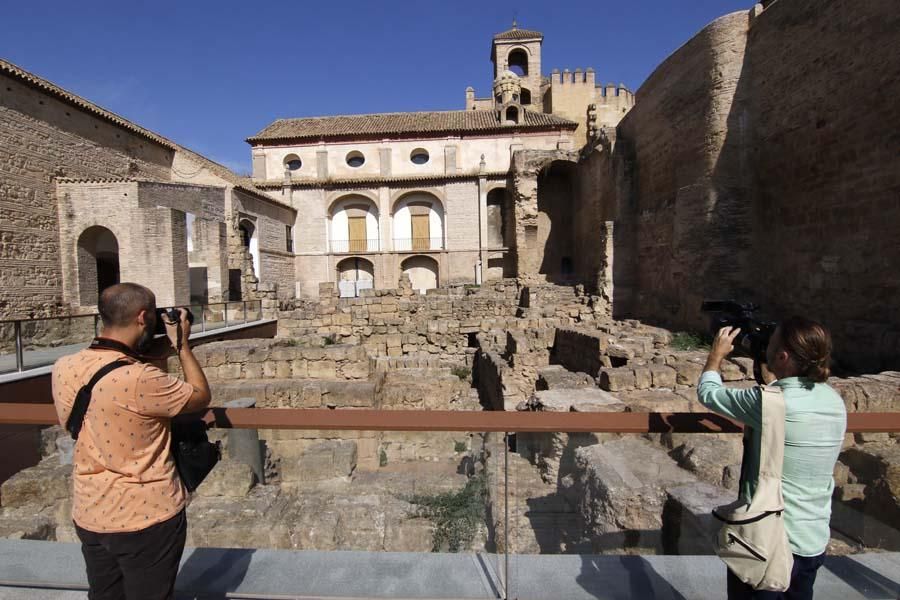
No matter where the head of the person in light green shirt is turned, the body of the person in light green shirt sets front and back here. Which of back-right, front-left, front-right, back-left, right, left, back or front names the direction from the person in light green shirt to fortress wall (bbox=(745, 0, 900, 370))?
front-right

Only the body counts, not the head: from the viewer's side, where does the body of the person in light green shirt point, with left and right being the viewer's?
facing away from the viewer and to the left of the viewer

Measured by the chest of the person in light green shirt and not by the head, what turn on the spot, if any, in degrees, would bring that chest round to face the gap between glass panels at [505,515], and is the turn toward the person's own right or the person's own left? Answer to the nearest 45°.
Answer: approximately 45° to the person's own left

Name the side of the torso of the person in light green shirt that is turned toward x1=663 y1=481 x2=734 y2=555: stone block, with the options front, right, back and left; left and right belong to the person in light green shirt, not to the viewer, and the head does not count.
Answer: front

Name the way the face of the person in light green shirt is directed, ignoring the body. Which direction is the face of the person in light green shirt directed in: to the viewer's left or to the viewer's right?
to the viewer's left

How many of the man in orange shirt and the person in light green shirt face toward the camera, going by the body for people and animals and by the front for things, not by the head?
0

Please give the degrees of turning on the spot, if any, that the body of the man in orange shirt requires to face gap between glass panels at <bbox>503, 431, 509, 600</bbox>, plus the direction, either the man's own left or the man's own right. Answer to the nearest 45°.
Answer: approximately 45° to the man's own right

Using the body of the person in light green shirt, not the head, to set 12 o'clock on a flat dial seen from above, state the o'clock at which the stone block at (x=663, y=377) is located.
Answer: The stone block is roughly at 1 o'clock from the person in light green shirt.

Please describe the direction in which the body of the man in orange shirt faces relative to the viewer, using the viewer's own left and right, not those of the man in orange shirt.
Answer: facing away from the viewer and to the right of the viewer

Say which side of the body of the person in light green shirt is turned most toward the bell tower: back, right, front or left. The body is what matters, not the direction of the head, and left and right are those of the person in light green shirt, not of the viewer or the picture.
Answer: front

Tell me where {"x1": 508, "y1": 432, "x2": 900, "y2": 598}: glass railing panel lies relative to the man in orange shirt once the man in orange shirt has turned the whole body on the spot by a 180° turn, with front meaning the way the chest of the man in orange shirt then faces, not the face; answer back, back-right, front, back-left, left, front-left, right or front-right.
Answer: back-left
